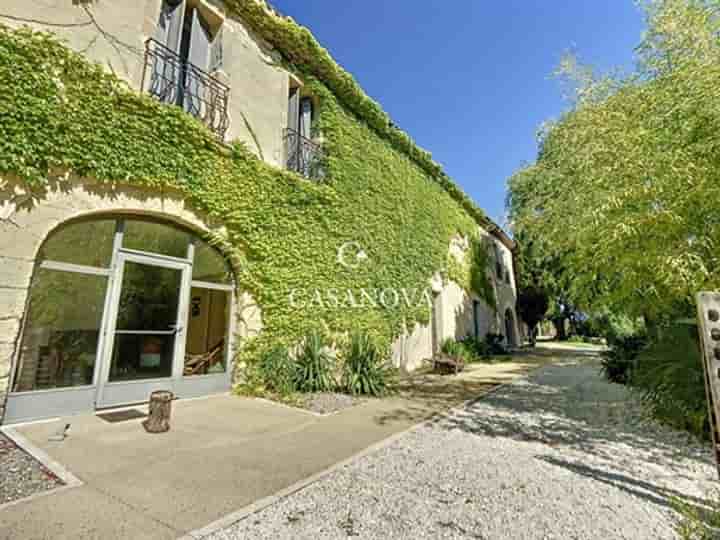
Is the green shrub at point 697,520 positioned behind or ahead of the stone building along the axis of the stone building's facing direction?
ahead

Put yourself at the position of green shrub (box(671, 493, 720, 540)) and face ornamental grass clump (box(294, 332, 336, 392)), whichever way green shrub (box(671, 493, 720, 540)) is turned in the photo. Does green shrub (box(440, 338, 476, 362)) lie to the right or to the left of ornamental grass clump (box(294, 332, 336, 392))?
right

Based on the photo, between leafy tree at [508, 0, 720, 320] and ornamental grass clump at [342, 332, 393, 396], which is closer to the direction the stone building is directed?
the leafy tree

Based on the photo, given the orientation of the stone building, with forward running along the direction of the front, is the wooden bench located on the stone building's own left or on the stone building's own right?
on the stone building's own left

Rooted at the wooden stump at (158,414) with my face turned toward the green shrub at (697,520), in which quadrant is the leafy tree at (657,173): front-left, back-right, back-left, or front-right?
front-left

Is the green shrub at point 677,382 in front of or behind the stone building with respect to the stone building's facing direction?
in front

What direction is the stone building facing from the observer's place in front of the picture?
facing the viewer and to the right of the viewer

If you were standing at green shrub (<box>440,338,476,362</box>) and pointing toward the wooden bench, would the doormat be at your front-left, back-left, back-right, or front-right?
front-right

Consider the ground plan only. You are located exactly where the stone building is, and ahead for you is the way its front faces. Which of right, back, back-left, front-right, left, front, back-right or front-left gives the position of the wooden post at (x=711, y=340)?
front

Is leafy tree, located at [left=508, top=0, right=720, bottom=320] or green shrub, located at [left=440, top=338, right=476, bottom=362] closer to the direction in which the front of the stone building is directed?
the leafy tree

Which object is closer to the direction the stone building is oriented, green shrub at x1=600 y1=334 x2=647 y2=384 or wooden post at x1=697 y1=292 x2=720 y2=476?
the wooden post
